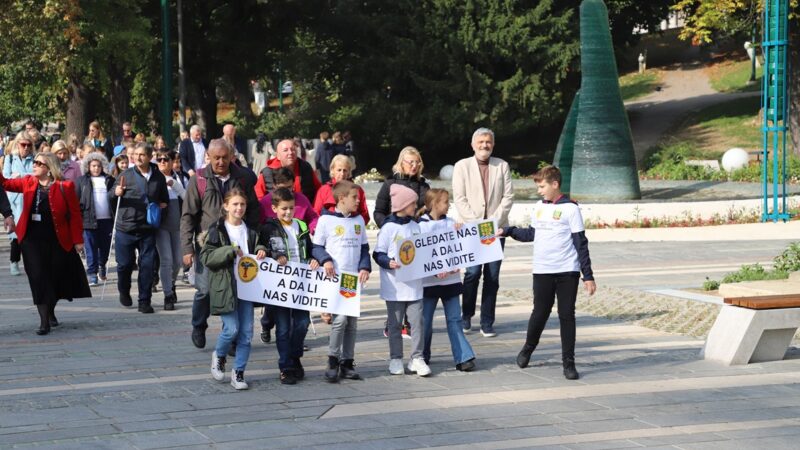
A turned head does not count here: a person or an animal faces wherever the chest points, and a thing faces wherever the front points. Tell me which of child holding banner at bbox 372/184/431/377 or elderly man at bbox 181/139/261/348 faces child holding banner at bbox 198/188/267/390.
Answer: the elderly man

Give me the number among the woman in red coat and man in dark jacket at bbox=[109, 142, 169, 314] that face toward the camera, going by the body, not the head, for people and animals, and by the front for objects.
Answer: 2

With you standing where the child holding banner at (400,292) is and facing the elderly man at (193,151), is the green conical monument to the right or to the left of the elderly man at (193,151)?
right

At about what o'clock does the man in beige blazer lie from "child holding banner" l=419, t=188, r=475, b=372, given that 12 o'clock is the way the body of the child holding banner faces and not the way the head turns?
The man in beige blazer is roughly at 8 o'clock from the child holding banner.

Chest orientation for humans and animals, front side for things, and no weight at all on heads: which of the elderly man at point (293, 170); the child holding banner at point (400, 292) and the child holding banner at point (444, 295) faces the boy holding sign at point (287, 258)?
the elderly man

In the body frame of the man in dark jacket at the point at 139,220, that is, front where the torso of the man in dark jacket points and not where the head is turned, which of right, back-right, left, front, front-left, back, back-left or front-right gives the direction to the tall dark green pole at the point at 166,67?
back

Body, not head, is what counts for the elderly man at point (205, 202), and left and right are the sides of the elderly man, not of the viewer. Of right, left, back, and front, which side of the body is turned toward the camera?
front

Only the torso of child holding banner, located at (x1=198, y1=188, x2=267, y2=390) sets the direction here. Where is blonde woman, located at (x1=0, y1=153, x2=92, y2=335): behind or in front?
behind

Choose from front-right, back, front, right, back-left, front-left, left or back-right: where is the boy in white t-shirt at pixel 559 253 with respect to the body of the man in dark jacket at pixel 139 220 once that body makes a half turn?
back-right

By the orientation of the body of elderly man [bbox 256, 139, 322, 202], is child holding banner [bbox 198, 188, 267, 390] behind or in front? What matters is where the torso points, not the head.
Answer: in front

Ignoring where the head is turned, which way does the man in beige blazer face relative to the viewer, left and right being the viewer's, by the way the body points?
facing the viewer

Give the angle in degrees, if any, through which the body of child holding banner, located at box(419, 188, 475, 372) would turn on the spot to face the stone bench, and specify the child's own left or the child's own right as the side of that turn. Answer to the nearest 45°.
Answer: approximately 45° to the child's own left

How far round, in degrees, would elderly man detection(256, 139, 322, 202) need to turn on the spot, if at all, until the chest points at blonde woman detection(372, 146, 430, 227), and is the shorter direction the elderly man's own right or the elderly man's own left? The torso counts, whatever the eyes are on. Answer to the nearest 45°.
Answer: approximately 45° to the elderly man's own left

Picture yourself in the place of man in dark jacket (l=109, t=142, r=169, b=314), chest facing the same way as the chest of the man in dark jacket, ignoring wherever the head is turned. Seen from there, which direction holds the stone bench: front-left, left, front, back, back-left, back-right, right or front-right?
front-left

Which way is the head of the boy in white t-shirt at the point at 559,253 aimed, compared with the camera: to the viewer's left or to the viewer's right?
to the viewer's left
